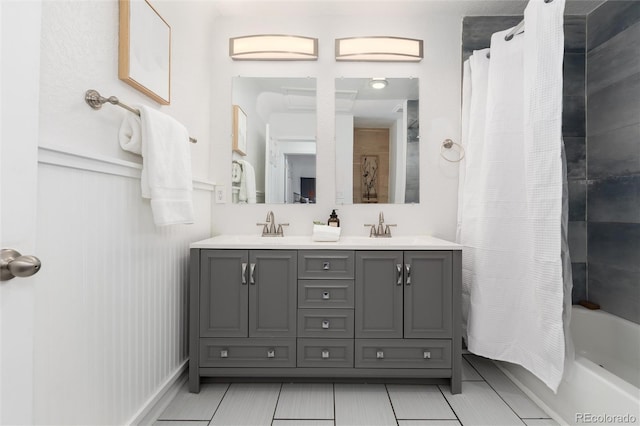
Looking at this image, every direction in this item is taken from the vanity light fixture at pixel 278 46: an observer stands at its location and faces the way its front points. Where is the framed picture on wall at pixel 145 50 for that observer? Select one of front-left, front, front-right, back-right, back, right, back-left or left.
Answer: front-right

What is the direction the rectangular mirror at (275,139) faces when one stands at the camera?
facing the viewer

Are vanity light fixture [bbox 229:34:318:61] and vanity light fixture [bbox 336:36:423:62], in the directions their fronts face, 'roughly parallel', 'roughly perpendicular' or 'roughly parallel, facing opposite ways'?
roughly parallel

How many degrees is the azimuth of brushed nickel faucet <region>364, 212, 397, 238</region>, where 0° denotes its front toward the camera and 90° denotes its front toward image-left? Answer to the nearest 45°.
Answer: approximately 0°

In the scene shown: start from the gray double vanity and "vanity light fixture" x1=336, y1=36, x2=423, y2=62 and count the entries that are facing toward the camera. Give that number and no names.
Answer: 2

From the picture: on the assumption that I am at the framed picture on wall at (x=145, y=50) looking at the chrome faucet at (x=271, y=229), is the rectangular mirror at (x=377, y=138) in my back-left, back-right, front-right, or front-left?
front-right

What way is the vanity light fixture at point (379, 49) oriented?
toward the camera

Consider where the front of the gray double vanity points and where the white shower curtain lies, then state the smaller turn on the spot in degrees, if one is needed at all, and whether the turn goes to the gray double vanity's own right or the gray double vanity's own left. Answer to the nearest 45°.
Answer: approximately 90° to the gray double vanity's own left

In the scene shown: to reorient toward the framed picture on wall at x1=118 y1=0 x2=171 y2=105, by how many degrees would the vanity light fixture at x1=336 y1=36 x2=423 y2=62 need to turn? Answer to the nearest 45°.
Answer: approximately 45° to its right

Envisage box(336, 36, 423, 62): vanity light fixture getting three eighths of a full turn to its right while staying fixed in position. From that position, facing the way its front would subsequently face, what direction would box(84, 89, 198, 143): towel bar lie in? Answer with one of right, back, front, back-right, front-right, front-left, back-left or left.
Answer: left

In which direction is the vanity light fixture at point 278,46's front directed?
toward the camera

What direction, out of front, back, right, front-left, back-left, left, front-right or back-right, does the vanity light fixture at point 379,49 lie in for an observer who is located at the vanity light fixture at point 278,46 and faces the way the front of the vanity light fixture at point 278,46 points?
left

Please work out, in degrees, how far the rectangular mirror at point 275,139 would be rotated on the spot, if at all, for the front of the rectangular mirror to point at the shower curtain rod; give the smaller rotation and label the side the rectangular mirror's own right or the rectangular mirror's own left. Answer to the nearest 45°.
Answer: approximately 45° to the rectangular mirror's own left

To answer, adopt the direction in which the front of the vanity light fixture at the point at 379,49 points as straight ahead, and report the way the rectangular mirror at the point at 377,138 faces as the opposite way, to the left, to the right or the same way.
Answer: the same way

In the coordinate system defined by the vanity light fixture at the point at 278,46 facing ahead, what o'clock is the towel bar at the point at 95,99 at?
The towel bar is roughly at 1 o'clock from the vanity light fixture.

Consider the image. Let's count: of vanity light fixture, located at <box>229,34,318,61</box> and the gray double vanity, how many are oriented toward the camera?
2
